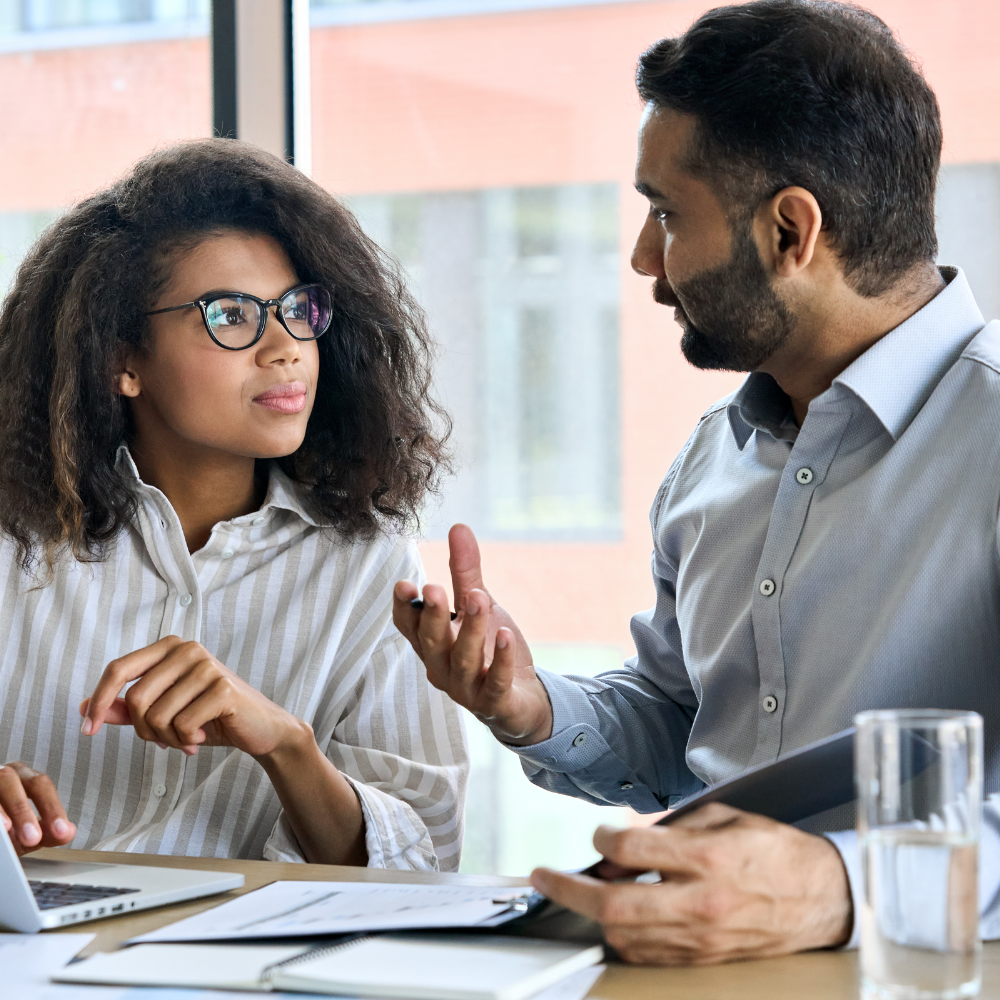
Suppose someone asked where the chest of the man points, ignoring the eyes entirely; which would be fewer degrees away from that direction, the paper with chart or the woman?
the paper with chart

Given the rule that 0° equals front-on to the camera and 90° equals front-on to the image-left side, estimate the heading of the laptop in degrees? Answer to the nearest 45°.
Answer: approximately 225°

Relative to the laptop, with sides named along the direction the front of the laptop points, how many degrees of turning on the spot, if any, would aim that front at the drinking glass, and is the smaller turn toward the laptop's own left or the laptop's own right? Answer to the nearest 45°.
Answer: approximately 90° to the laptop's own right

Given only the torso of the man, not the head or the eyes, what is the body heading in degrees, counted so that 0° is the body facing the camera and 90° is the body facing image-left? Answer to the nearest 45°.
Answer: approximately 45°

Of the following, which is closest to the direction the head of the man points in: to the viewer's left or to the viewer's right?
to the viewer's left

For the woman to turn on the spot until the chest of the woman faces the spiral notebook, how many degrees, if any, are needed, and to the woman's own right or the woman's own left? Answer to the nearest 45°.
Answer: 0° — they already face it

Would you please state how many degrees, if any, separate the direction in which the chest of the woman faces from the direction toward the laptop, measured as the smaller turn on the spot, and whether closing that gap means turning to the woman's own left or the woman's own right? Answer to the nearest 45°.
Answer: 0° — they already face it

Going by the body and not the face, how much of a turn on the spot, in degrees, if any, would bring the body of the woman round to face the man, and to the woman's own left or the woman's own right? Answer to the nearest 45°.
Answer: approximately 45° to the woman's own left
